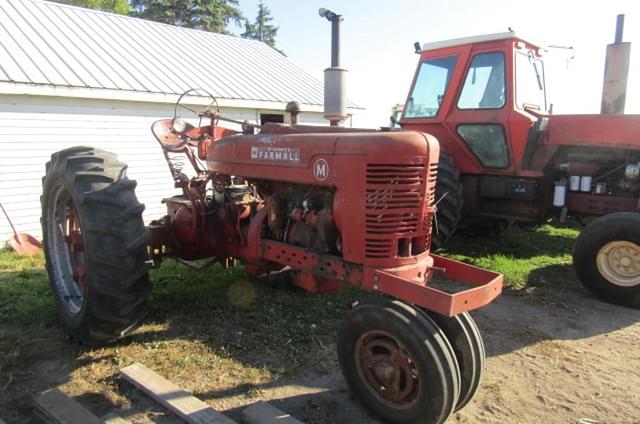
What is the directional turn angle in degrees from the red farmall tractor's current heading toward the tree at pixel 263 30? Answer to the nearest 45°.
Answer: approximately 135° to its left

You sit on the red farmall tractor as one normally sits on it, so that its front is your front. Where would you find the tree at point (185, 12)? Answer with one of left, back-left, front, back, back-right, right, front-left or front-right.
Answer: back-left

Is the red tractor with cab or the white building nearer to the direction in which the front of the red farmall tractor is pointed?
the red tractor with cab

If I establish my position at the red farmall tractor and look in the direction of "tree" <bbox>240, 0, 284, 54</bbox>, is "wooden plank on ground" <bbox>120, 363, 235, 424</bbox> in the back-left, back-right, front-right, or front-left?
back-left

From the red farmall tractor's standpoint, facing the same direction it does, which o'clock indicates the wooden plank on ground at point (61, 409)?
The wooden plank on ground is roughly at 4 o'clock from the red farmall tractor.

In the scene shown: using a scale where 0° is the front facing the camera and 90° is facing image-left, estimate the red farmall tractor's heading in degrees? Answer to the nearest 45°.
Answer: approximately 315°

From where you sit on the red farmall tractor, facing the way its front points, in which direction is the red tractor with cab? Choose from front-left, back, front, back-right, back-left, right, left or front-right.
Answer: left

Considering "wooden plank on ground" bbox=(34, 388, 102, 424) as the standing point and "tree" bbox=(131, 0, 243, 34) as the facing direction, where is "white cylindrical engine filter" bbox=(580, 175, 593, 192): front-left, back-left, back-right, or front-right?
front-right

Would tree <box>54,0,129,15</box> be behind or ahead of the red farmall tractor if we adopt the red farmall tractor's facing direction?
behind

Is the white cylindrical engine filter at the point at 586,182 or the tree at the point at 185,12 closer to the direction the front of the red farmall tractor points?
the white cylindrical engine filter

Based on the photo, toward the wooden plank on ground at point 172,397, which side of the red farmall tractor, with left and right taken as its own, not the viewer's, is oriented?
right

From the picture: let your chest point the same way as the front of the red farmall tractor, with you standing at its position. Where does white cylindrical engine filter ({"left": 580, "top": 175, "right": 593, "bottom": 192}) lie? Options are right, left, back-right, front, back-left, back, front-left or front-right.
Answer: left
